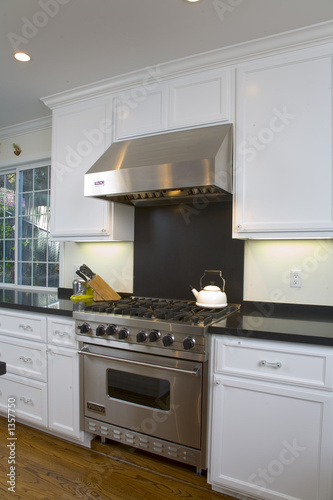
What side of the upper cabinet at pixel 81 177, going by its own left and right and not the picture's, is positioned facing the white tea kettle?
left

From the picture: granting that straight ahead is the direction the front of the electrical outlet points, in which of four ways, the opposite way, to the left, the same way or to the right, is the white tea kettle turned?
to the right

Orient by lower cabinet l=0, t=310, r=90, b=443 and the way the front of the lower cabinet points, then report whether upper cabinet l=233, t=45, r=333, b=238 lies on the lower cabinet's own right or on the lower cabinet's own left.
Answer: on the lower cabinet's own left

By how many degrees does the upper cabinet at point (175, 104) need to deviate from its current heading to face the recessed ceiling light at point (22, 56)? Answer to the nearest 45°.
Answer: approximately 45° to its right

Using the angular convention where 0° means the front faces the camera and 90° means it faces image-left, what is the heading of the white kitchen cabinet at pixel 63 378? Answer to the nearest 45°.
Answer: approximately 45°

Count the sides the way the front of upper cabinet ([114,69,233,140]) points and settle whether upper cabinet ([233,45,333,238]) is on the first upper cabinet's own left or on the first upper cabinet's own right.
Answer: on the first upper cabinet's own left

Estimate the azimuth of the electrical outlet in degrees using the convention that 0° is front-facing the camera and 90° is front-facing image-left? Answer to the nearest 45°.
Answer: approximately 0°

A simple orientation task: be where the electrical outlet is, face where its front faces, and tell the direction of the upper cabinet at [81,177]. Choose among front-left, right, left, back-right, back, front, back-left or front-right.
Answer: right

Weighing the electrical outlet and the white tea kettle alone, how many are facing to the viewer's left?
1
